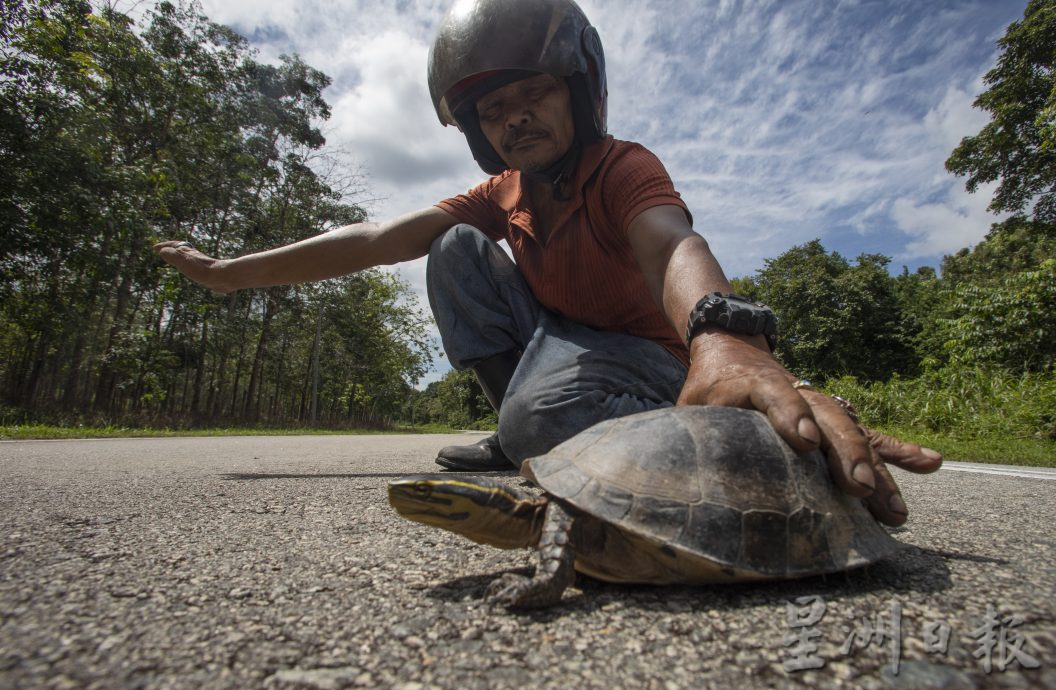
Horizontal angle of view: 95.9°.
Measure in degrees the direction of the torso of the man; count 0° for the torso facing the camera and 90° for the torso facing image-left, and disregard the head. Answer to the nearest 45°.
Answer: approximately 45°

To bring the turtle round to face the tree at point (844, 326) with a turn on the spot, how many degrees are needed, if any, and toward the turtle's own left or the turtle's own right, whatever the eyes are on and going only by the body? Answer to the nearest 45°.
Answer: approximately 90° to the turtle's own right

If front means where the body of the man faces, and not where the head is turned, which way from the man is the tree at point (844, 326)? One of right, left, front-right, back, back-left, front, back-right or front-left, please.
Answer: back

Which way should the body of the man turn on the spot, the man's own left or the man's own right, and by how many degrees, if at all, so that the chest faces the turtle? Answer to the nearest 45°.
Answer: approximately 45° to the man's own left

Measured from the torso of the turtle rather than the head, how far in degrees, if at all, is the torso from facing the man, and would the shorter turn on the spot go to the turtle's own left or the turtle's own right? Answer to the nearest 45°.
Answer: approximately 45° to the turtle's own right

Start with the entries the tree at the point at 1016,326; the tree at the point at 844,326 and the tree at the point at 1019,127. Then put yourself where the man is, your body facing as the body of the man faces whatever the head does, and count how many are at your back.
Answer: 3

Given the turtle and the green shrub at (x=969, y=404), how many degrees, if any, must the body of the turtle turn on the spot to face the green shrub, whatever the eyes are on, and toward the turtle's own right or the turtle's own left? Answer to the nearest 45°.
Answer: approximately 135° to the turtle's own right

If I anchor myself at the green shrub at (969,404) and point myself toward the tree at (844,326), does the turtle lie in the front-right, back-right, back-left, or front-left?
back-left

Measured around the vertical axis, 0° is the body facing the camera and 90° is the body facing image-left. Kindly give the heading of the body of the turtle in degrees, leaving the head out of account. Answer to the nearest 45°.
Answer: approximately 90°

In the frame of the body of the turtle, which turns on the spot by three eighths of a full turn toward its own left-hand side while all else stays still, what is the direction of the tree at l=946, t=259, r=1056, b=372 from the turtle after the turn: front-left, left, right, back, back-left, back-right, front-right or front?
left

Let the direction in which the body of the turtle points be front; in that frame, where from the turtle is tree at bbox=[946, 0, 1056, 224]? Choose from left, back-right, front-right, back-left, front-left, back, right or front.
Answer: back-right

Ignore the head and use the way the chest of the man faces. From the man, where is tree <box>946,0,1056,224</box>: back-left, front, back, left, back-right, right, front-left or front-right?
back

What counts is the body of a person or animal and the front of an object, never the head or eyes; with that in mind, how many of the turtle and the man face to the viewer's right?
0

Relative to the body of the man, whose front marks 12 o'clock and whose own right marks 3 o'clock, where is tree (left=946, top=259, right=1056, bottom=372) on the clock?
The tree is roughly at 6 o'clock from the man.

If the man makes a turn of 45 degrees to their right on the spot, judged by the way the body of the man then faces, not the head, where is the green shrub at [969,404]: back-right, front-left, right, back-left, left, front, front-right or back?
back-right
